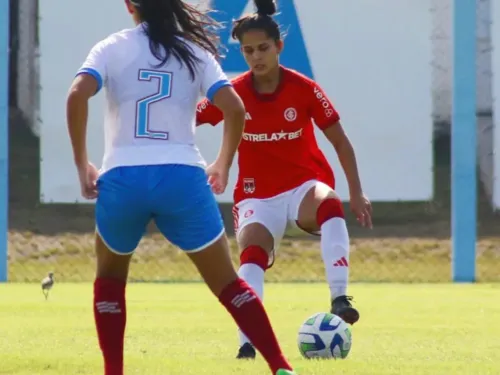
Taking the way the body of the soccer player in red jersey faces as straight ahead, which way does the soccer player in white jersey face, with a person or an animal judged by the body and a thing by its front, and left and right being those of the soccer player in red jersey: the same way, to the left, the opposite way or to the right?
the opposite way

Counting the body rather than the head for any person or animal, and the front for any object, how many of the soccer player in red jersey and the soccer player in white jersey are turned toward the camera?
1

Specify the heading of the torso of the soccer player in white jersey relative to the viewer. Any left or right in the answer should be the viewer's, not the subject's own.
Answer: facing away from the viewer

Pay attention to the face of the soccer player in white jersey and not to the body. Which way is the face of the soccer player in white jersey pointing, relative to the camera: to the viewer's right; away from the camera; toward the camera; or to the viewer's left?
away from the camera

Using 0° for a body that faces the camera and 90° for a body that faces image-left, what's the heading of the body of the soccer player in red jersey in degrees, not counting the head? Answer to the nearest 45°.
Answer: approximately 0°
